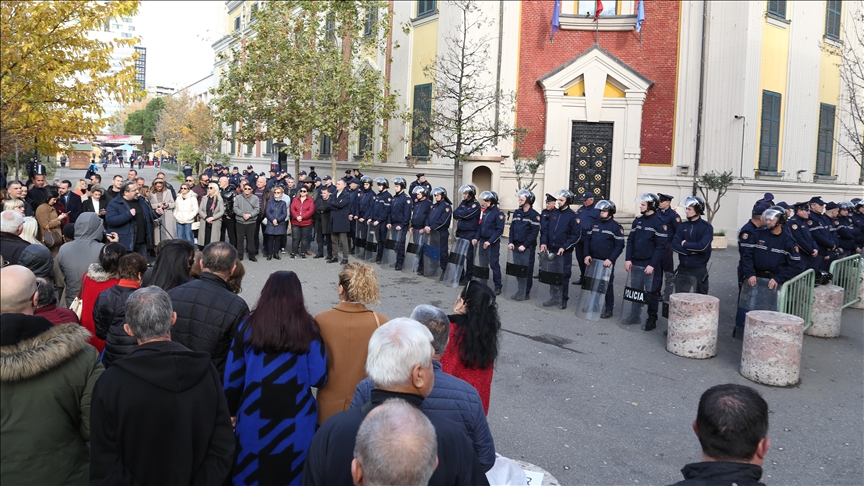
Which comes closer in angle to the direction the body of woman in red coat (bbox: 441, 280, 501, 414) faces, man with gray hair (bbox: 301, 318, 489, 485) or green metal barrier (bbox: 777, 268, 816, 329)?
the green metal barrier

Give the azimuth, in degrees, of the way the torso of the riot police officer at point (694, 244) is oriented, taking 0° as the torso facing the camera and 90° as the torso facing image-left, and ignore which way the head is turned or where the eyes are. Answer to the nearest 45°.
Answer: approximately 45°

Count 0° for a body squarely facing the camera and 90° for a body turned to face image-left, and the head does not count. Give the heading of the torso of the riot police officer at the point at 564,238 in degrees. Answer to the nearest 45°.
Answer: approximately 45°

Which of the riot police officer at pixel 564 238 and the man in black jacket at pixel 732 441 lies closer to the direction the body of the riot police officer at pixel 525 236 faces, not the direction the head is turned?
the man in black jacket

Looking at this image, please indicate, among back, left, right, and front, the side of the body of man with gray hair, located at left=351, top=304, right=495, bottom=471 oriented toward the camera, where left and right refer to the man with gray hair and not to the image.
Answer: back

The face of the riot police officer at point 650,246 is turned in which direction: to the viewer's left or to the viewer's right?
to the viewer's left

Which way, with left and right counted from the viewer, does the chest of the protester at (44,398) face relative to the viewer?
facing away from the viewer

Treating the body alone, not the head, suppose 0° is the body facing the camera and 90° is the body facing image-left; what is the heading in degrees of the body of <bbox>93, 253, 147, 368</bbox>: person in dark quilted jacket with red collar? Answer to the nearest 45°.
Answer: approximately 225°

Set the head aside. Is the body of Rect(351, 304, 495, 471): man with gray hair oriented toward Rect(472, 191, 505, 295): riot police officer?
yes
